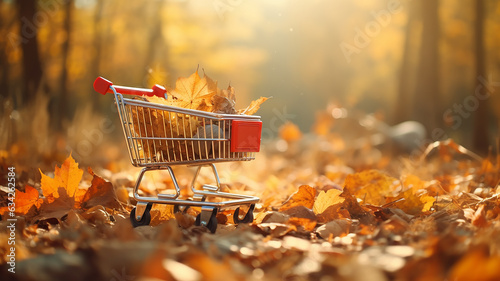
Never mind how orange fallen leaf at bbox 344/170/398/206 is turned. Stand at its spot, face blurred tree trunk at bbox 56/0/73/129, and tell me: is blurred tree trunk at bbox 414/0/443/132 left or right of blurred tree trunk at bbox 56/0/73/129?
right

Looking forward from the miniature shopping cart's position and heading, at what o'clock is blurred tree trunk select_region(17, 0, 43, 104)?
The blurred tree trunk is roughly at 7 o'clock from the miniature shopping cart.

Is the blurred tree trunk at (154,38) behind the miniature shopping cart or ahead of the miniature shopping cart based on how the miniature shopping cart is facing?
behind

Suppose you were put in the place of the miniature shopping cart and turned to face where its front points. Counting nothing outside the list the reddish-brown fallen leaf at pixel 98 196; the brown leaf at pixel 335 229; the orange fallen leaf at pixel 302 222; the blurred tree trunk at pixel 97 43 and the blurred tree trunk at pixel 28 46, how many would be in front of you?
2

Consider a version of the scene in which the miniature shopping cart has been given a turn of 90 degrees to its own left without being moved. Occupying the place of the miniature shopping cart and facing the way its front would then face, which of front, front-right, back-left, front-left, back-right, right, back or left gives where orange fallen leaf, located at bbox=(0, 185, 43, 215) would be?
back-left

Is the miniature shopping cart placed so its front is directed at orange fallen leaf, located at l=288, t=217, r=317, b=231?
yes

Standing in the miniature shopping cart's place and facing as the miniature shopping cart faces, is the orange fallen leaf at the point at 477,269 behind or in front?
in front

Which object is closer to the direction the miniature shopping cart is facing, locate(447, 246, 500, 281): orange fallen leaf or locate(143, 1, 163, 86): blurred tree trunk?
the orange fallen leaf

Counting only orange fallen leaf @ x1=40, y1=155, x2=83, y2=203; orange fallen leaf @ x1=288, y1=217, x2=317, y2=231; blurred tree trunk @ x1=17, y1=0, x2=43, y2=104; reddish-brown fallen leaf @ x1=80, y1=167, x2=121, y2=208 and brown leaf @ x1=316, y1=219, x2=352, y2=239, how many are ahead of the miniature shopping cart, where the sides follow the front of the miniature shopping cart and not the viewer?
2

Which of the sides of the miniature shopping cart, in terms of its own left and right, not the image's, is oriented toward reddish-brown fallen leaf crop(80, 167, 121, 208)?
back

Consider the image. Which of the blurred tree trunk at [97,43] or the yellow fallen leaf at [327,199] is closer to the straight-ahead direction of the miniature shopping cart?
the yellow fallen leaf

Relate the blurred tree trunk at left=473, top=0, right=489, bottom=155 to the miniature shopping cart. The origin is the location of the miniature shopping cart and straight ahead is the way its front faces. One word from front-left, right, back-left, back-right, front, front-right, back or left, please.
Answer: left

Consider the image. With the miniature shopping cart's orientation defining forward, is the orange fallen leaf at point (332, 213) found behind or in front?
in front

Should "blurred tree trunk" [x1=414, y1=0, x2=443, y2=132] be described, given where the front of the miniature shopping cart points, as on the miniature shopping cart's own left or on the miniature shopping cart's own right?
on the miniature shopping cart's own left

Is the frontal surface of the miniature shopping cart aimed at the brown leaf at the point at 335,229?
yes

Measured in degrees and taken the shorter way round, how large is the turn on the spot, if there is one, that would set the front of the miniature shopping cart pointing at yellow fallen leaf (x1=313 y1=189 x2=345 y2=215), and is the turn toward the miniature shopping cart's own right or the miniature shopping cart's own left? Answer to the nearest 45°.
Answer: approximately 45° to the miniature shopping cart's own left

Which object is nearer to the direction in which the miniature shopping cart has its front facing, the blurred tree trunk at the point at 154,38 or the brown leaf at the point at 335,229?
the brown leaf

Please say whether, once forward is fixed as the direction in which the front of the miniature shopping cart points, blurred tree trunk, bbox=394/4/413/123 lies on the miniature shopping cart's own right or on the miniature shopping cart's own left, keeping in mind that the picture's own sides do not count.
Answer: on the miniature shopping cart's own left

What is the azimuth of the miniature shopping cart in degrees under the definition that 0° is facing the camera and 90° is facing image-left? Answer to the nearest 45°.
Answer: approximately 315°
